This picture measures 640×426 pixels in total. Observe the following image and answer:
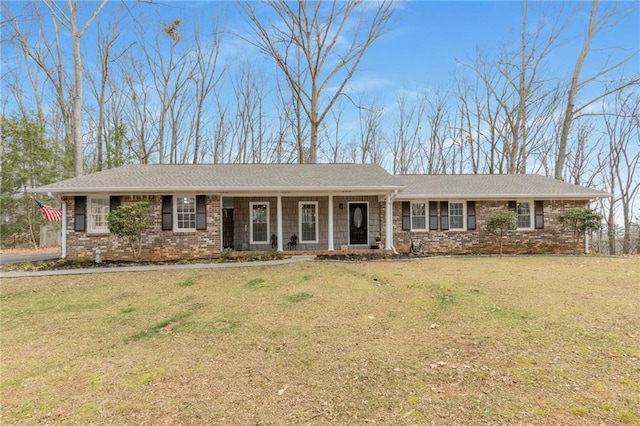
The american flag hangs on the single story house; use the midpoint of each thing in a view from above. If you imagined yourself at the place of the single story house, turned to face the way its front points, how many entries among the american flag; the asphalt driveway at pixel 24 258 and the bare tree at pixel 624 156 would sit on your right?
2

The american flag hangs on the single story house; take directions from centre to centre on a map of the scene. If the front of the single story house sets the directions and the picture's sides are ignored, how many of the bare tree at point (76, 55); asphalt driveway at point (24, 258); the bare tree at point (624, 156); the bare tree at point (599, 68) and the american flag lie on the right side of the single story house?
3

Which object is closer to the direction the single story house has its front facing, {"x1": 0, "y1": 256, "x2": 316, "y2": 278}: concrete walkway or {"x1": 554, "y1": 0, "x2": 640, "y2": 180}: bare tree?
the concrete walkway

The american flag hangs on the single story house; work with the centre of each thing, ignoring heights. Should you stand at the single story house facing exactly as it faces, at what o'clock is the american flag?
The american flag is roughly at 3 o'clock from the single story house.

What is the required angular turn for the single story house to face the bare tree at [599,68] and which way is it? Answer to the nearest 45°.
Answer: approximately 90° to its left

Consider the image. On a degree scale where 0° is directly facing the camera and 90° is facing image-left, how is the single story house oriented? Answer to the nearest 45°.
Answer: approximately 0°

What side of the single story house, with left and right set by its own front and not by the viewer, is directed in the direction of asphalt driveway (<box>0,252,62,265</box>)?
right

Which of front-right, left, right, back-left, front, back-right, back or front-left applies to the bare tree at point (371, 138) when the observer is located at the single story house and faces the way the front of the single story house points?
back
